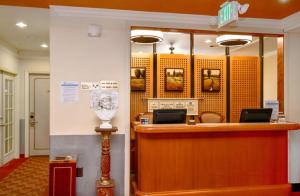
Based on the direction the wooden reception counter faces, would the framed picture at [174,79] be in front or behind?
behind

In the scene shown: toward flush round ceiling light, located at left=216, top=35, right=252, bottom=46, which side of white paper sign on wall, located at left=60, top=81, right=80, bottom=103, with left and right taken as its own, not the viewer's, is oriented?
left

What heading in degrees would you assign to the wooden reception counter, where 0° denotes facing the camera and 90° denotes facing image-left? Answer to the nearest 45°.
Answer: approximately 0°

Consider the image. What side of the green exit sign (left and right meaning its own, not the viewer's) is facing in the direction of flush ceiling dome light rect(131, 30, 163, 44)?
right

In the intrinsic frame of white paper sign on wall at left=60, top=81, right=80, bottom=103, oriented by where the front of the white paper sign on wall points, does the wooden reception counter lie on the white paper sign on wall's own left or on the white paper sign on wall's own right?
on the white paper sign on wall's own left

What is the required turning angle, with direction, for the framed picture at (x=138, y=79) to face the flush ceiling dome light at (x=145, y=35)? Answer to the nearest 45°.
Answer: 0° — it already faces it

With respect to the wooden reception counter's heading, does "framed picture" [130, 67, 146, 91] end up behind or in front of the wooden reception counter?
behind
